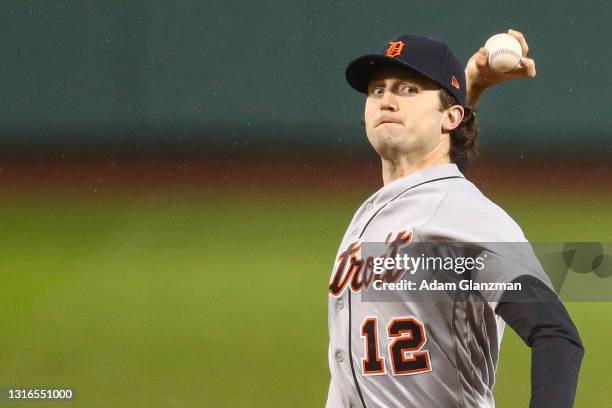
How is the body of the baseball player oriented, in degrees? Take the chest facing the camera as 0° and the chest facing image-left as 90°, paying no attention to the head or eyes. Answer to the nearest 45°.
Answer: approximately 45°
